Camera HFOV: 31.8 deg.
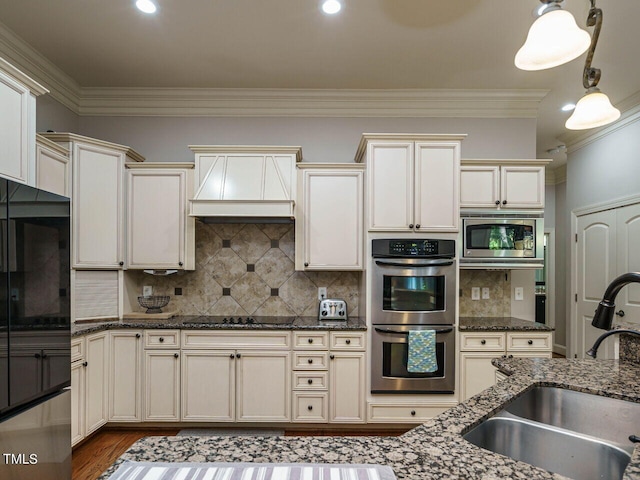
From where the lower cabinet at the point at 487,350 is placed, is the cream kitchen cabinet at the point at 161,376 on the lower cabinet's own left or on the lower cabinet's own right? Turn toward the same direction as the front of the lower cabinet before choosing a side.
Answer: on the lower cabinet's own right

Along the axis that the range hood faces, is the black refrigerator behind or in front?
in front

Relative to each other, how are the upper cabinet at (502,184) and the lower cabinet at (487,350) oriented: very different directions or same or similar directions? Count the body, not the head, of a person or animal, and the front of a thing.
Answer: same or similar directions

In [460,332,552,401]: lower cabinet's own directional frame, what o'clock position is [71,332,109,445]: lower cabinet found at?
[71,332,109,445]: lower cabinet is roughly at 2 o'clock from [460,332,552,401]: lower cabinet.

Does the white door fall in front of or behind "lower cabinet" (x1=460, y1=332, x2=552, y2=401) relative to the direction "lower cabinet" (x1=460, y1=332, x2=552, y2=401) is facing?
behind

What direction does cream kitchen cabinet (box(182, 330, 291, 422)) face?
toward the camera

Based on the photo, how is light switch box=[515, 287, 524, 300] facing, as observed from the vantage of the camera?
facing the viewer

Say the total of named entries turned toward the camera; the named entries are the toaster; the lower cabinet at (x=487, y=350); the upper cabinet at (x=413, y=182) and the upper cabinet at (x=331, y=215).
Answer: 4

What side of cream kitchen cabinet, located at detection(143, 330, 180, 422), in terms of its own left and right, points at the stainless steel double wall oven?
left

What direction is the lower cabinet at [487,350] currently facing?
toward the camera
